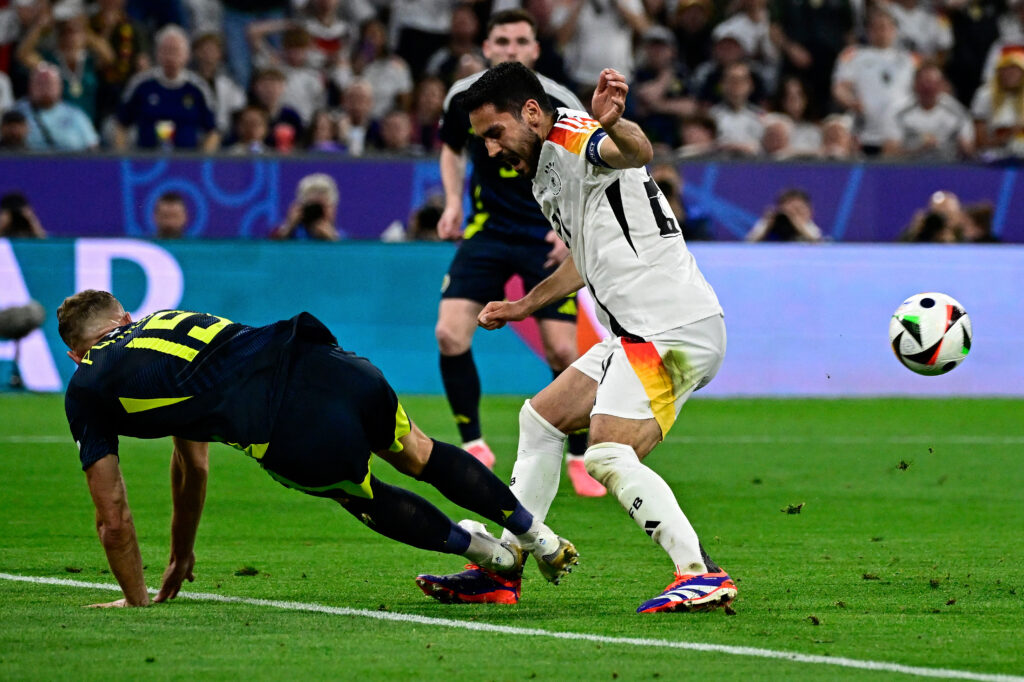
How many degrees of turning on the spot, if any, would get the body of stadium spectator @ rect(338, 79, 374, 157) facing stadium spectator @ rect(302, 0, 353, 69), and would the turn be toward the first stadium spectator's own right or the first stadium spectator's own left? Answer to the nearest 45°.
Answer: approximately 180°

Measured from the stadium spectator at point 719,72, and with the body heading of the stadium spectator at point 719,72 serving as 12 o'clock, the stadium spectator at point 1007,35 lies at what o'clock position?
the stadium spectator at point 1007,35 is roughly at 8 o'clock from the stadium spectator at point 719,72.

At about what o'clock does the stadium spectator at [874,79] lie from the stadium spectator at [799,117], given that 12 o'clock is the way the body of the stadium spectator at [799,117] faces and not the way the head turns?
the stadium spectator at [874,79] is roughly at 8 o'clock from the stadium spectator at [799,117].

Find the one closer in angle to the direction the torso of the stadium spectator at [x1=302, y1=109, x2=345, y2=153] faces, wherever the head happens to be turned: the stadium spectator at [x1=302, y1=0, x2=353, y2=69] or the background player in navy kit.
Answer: the background player in navy kit

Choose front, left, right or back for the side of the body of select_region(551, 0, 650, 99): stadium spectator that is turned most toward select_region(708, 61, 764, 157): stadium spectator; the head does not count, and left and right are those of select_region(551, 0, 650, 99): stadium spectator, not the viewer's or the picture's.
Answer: left

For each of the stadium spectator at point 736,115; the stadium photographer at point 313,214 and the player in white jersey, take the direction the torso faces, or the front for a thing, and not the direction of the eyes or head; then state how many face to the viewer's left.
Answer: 1

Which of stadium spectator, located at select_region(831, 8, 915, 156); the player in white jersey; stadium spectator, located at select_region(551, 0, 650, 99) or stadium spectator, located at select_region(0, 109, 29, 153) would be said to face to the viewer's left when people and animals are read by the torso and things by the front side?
the player in white jersey

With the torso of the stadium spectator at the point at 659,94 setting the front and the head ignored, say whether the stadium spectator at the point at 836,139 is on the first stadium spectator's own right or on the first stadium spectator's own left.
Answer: on the first stadium spectator's own left

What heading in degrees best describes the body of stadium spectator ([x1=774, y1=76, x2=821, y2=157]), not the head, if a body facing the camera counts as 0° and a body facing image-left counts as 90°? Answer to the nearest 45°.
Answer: approximately 0°

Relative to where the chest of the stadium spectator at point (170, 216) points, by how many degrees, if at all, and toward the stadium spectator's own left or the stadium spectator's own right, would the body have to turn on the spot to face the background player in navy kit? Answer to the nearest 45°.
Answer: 0° — they already face them

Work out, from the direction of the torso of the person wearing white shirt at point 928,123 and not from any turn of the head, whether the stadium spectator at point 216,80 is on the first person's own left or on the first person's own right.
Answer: on the first person's own right
